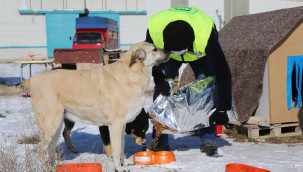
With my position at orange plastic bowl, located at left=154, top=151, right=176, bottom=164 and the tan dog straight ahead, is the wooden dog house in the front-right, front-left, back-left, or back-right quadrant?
back-right

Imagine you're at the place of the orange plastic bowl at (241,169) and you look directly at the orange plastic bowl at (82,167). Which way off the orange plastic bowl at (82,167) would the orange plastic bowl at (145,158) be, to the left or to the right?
right

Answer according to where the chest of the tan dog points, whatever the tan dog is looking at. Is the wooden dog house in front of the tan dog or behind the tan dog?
in front

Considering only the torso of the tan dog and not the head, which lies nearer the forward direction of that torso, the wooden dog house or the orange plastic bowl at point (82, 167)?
the wooden dog house

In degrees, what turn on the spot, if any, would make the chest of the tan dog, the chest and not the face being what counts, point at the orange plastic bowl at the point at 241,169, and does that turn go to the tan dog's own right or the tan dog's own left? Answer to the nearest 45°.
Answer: approximately 45° to the tan dog's own right

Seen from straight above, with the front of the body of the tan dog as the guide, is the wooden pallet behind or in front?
in front

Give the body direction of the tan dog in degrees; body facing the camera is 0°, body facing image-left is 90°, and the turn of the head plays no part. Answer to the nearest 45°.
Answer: approximately 270°
